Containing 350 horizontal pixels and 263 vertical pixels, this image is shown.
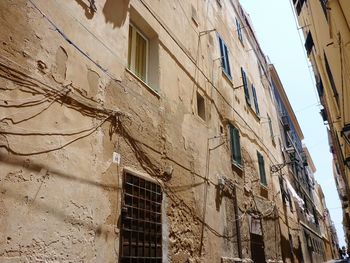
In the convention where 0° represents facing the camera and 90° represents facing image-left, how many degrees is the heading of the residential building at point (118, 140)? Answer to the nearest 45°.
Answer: approximately 315°
